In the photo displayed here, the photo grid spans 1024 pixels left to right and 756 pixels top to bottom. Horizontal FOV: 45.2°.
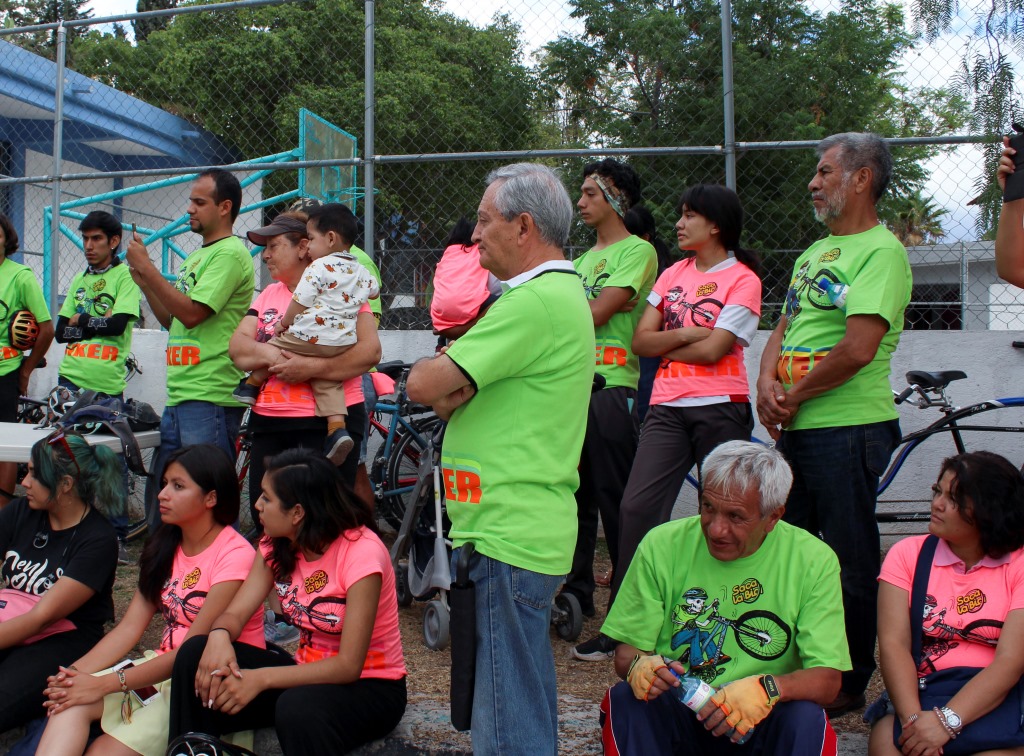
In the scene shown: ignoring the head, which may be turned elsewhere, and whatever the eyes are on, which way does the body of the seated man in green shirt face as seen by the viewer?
toward the camera

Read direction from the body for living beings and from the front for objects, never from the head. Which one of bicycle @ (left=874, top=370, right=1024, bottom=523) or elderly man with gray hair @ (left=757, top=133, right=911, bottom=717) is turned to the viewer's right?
the bicycle

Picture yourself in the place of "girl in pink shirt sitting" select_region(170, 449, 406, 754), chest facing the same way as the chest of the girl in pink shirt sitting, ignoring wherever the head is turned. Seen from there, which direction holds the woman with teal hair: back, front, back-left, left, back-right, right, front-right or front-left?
right

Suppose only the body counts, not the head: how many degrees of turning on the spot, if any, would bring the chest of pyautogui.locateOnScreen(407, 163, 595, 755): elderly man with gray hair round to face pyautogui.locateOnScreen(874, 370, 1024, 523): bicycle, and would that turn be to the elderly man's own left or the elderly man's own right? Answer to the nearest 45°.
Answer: approximately 135° to the elderly man's own right

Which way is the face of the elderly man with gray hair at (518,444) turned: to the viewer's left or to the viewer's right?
to the viewer's left

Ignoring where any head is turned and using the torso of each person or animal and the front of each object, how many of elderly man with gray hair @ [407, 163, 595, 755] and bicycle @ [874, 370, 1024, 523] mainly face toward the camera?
0

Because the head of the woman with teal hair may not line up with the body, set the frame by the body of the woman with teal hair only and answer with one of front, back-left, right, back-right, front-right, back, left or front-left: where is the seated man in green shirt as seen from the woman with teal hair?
left

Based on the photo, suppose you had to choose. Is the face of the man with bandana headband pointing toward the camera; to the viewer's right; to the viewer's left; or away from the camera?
to the viewer's left

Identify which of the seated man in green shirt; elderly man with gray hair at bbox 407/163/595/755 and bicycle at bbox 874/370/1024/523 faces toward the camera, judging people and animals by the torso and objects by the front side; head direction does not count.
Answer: the seated man in green shirt

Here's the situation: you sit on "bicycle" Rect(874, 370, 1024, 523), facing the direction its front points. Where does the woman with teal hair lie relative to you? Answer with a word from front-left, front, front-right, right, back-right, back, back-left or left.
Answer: back-right
